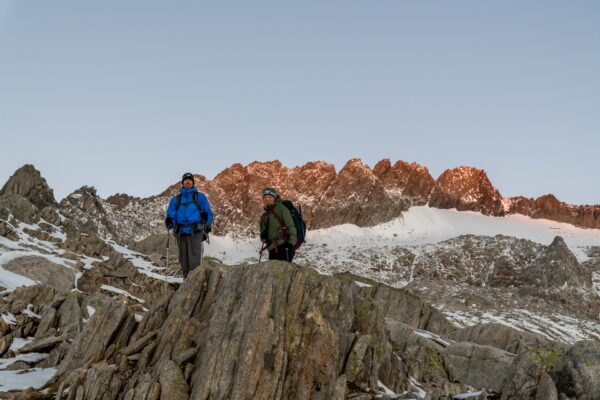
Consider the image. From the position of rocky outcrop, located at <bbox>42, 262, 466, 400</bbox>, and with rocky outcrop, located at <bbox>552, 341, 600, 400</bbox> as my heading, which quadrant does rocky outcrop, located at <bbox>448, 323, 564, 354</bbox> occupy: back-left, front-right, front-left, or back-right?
front-left

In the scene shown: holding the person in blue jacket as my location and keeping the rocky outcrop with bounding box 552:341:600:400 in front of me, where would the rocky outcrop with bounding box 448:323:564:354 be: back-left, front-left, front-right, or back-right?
front-left

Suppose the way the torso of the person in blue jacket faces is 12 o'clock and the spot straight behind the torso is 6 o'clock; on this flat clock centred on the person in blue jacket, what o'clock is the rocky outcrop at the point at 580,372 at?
The rocky outcrop is roughly at 10 o'clock from the person in blue jacket.

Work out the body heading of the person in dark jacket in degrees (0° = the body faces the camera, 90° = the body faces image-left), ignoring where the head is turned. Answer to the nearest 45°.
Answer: approximately 45°

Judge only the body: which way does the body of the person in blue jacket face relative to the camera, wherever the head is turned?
toward the camera

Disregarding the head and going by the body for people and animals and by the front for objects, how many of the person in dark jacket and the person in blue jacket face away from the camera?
0

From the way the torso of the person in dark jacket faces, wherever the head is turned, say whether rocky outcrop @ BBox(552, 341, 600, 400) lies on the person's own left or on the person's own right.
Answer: on the person's own left

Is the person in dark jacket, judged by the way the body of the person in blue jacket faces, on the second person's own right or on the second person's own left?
on the second person's own left
